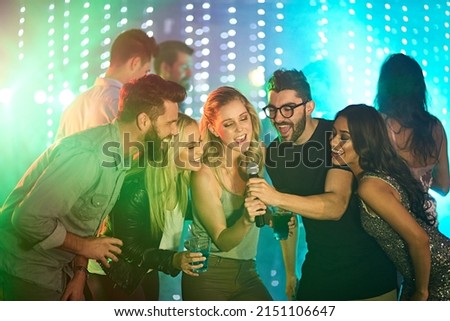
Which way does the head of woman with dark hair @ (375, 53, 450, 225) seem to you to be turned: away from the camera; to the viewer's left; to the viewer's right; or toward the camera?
away from the camera

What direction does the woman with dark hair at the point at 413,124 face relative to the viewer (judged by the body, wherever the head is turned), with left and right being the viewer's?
facing away from the viewer

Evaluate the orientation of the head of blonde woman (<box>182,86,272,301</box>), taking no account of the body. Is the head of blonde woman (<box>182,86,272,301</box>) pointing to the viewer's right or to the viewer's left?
to the viewer's right

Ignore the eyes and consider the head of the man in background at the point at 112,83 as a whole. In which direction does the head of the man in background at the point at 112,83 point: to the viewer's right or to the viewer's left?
to the viewer's right

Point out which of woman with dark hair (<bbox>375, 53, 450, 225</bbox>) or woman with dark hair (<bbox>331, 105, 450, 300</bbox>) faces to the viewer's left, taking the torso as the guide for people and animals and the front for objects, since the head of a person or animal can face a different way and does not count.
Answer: woman with dark hair (<bbox>331, 105, 450, 300</bbox>)

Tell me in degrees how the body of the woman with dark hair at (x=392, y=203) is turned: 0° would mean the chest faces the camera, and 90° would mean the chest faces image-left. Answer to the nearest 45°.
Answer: approximately 90°
